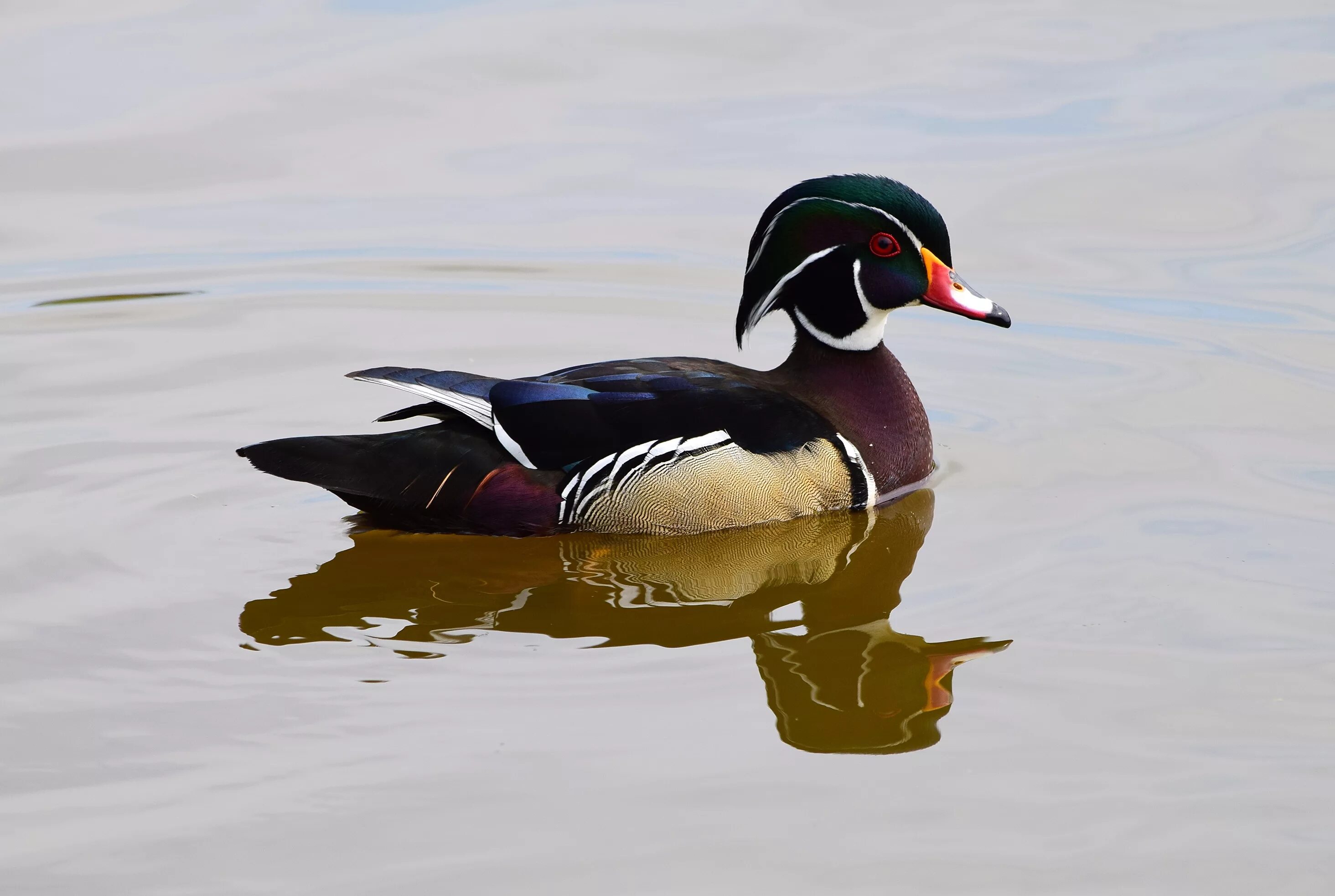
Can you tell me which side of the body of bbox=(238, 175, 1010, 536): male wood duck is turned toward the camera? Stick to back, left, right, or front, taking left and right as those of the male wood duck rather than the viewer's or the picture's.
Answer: right
